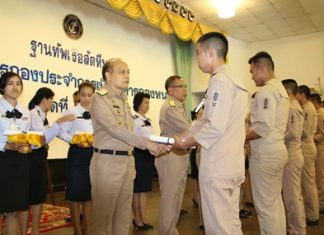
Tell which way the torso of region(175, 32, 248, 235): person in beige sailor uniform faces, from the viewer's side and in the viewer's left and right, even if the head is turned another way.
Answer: facing to the left of the viewer

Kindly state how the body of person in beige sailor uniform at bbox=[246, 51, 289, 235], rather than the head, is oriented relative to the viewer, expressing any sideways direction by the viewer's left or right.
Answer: facing to the left of the viewer

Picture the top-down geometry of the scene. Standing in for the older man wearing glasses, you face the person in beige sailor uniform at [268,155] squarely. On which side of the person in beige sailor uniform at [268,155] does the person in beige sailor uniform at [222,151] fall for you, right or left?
right

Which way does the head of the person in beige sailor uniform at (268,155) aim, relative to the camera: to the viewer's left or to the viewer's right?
to the viewer's left
